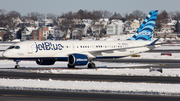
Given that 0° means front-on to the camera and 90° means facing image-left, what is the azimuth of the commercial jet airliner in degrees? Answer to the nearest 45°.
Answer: approximately 45°
